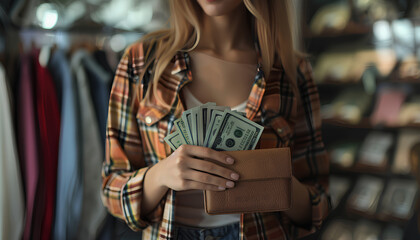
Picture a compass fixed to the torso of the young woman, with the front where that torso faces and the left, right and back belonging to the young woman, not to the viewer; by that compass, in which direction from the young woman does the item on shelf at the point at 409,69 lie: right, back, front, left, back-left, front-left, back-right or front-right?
back-left

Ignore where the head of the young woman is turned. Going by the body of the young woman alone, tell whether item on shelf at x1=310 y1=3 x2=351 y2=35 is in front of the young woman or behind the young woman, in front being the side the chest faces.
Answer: behind

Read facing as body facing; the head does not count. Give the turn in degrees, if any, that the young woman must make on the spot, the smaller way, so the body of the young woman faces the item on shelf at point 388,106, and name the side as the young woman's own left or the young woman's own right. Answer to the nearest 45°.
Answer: approximately 135° to the young woman's own left

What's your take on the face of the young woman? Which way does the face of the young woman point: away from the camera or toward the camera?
toward the camera

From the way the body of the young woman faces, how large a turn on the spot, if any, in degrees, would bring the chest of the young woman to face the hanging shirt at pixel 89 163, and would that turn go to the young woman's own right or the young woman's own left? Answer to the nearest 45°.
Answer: approximately 135° to the young woman's own right

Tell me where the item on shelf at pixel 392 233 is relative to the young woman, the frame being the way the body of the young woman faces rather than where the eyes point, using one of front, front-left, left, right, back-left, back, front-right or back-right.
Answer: back-left

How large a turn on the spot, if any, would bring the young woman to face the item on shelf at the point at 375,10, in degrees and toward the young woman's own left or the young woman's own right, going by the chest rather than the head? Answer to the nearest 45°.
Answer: approximately 135° to the young woman's own left

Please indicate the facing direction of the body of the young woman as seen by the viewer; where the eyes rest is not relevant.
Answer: toward the camera

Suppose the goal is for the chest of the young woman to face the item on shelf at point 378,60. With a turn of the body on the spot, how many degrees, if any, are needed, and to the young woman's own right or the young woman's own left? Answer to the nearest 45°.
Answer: approximately 135° to the young woman's own left

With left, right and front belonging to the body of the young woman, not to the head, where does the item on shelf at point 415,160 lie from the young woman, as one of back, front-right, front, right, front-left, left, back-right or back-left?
back-left

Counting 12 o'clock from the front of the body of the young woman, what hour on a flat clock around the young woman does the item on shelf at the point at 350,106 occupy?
The item on shelf is roughly at 7 o'clock from the young woman.
